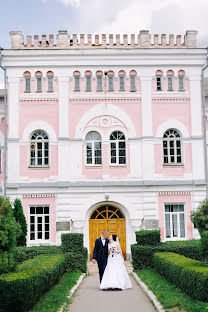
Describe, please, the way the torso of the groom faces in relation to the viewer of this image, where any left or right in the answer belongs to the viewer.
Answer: facing the viewer and to the right of the viewer

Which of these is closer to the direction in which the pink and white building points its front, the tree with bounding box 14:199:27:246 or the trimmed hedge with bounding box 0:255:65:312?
the trimmed hedge

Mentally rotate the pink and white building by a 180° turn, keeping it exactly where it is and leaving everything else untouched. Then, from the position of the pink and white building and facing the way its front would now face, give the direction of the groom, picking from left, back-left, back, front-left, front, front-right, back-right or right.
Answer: back

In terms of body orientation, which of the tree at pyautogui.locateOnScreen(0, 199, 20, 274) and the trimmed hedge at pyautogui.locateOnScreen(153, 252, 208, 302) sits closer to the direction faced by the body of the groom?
the trimmed hedge

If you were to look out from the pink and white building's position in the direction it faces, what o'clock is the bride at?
The bride is roughly at 12 o'clock from the pink and white building.

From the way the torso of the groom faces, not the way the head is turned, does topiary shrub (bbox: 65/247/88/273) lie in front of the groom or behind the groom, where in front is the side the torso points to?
behind

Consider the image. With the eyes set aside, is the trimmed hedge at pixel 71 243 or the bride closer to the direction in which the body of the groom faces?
the bride

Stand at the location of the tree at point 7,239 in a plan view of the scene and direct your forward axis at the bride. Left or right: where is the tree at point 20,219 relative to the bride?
left

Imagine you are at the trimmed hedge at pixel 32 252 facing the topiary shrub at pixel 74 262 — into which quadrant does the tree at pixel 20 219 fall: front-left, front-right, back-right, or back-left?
back-left

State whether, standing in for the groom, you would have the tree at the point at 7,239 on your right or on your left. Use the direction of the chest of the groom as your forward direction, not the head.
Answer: on your right

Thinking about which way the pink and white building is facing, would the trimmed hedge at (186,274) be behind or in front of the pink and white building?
in front

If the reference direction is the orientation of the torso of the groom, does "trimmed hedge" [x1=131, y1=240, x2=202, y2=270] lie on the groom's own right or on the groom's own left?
on the groom's own left

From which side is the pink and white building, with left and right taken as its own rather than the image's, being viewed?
front
